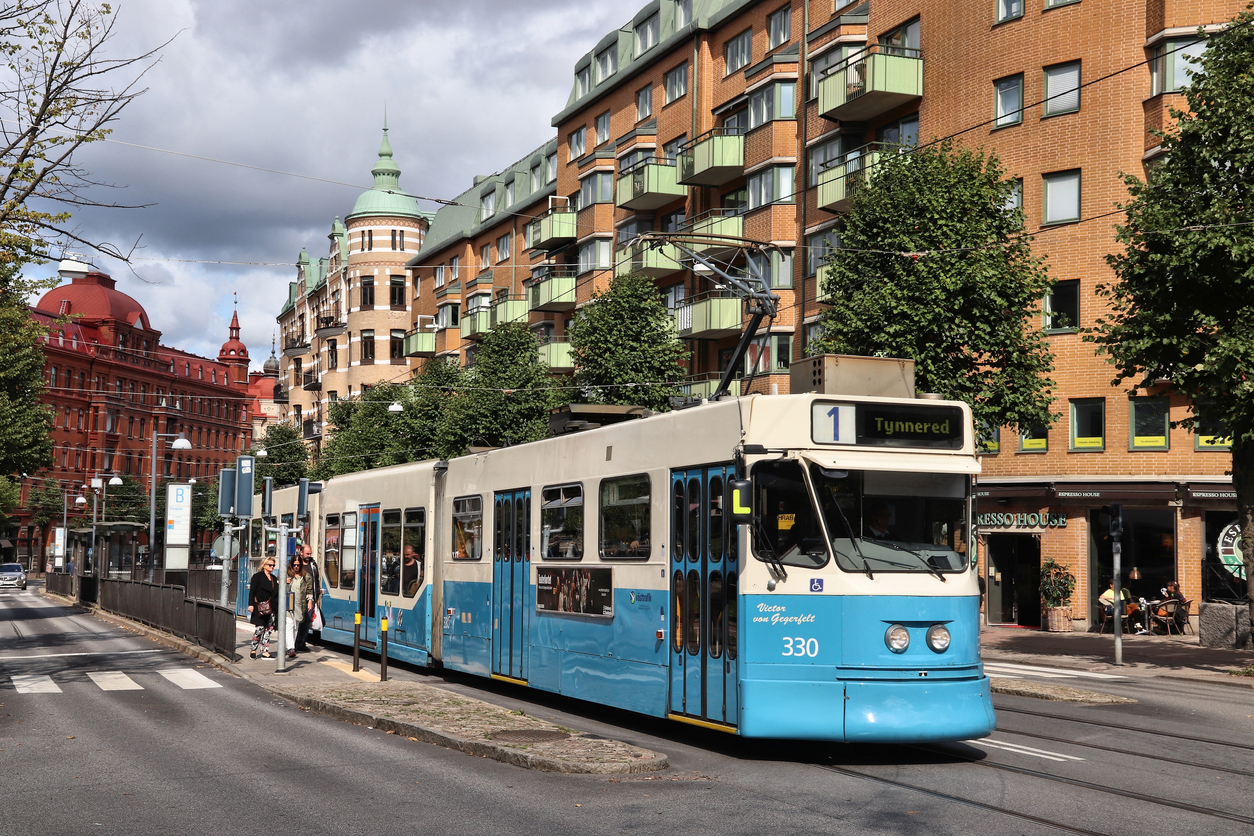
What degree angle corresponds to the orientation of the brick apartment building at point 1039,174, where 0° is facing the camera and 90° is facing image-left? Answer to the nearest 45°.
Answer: approximately 45°

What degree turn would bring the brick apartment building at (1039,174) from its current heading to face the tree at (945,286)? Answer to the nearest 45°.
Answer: approximately 45° to its left

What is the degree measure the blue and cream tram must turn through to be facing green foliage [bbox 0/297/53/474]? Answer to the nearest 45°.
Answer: approximately 180°

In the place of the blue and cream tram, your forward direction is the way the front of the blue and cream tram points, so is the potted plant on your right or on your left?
on your left

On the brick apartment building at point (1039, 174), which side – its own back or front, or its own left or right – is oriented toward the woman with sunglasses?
front

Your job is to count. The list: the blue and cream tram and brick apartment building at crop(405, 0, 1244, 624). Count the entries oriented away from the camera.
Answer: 0

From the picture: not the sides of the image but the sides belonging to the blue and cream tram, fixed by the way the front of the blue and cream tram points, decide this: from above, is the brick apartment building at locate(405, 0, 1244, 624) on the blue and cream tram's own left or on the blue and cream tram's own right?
on the blue and cream tram's own left

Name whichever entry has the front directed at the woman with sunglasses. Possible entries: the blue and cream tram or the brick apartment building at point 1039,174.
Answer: the brick apartment building

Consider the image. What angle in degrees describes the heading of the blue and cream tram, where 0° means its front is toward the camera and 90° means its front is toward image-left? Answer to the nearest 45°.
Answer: approximately 315°

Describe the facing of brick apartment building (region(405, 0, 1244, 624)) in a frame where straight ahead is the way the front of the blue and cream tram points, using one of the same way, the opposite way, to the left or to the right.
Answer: to the right

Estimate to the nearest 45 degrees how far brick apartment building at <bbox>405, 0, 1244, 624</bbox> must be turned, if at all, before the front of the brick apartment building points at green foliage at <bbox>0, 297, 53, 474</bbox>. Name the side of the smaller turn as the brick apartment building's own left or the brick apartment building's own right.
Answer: approximately 45° to the brick apartment building's own right
